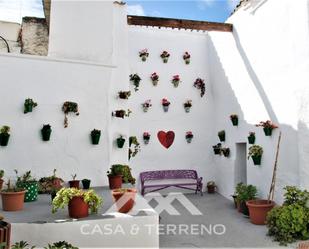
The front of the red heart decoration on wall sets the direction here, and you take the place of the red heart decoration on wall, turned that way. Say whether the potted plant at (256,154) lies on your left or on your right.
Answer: on your left

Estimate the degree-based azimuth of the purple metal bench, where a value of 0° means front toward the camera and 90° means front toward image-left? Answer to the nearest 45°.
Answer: approximately 0°

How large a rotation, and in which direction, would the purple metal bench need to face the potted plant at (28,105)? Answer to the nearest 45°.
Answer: approximately 45° to its right

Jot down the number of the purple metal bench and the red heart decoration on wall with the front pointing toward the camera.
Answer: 2

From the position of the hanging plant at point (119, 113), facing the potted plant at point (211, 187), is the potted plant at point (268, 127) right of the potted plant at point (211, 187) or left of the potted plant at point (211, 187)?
right

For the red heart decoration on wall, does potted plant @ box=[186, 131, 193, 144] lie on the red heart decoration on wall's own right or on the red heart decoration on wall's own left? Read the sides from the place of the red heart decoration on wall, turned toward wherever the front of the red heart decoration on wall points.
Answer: on the red heart decoration on wall's own left

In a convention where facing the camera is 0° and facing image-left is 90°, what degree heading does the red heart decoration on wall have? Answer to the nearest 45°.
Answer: approximately 0°

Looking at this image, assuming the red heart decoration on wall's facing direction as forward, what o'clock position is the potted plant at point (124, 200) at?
The potted plant is roughly at 12 o'clock from the red heart decoration on wall.

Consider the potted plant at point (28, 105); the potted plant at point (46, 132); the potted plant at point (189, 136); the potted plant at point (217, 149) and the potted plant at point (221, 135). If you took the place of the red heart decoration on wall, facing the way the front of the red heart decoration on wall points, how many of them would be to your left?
3

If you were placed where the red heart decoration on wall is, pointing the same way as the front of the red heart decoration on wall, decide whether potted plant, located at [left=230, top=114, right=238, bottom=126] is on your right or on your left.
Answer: on your left
